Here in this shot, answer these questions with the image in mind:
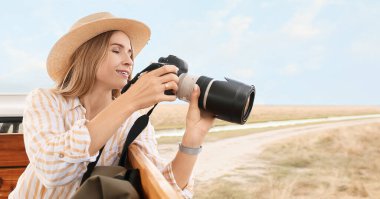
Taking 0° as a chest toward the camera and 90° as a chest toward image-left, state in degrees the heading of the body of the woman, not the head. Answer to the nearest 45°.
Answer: approximately 315°

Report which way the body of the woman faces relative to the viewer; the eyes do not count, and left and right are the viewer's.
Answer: facing the viewer and to the right of the viewer
